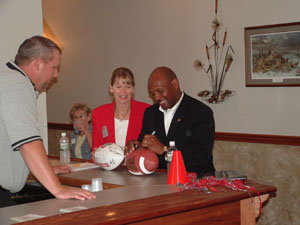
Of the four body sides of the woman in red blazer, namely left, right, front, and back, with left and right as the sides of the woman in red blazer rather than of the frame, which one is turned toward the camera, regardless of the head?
front

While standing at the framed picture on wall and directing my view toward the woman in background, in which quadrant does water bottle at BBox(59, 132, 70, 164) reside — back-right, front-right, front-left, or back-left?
front-left

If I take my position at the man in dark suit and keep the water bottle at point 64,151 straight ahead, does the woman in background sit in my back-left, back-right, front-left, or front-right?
front-right

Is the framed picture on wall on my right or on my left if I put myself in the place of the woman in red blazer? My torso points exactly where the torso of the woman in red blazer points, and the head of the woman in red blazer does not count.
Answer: on my left

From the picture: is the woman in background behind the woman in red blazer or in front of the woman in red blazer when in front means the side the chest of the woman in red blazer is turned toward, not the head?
behind

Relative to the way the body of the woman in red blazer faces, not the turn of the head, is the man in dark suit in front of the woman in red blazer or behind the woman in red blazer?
in front

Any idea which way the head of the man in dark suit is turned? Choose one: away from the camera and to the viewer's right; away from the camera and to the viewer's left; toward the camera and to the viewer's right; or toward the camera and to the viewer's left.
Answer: toward the camera and to the viewer's left

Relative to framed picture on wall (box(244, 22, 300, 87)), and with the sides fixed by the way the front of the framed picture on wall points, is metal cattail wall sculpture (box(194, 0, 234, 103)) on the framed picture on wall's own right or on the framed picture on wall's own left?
on the framed picture on wall's own right

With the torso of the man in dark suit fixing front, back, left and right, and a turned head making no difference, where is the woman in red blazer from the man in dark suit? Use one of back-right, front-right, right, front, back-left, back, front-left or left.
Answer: right

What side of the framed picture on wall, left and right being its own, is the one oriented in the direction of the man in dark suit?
front

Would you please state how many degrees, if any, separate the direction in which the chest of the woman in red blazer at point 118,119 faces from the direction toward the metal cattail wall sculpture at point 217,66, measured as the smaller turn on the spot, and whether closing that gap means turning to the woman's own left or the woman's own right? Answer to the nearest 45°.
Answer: approximately 135° to the woman's own left
